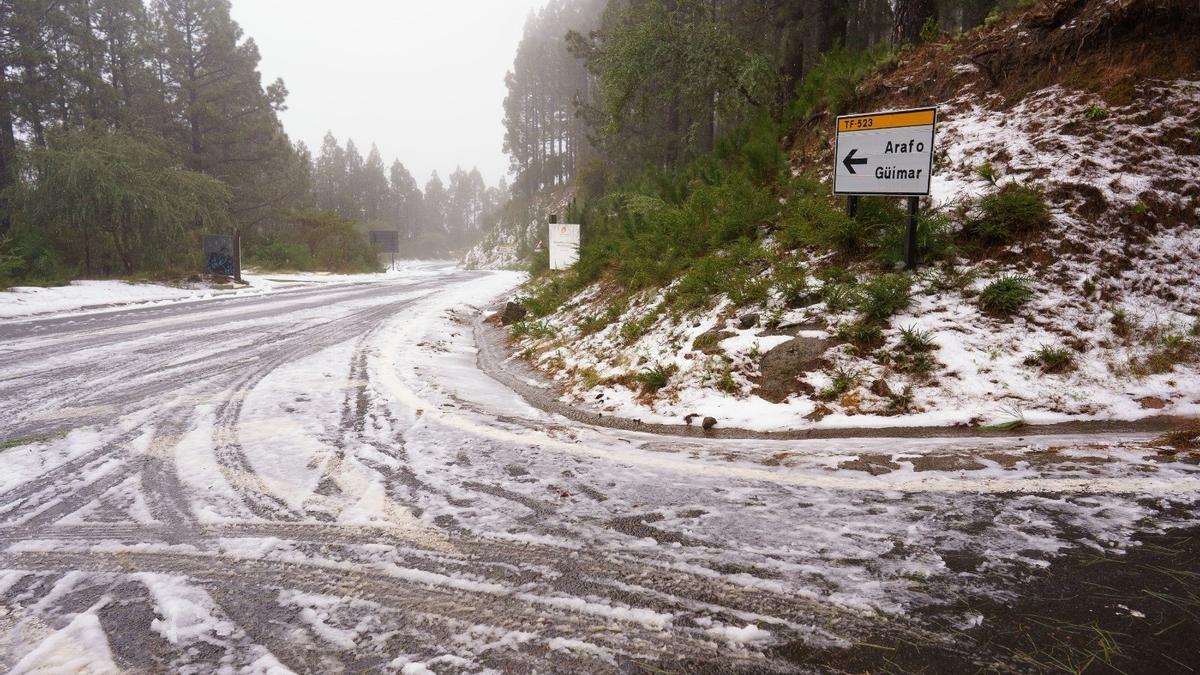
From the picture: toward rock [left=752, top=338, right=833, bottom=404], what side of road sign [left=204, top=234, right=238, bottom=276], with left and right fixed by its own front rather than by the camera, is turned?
back

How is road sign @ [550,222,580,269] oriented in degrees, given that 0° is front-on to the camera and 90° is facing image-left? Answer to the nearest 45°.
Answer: approximately 0°

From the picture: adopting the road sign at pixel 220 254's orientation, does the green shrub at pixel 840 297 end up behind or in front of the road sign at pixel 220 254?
behind

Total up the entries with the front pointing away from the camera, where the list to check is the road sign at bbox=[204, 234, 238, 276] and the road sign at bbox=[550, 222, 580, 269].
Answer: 1

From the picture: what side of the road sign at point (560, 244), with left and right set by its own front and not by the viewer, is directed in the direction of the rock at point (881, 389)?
front

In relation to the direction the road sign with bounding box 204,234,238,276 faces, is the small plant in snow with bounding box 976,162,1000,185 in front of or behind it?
behind

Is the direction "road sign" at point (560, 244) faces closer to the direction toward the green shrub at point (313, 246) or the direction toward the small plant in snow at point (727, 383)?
the small plant in snow

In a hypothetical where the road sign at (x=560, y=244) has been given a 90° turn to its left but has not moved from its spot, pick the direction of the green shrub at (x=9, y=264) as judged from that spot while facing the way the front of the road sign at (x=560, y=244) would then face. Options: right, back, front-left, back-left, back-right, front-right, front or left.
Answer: back

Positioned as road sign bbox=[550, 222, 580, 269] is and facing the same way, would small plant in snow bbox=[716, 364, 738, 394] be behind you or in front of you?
in front

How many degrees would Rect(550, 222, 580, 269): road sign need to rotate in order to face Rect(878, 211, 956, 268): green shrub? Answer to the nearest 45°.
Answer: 0° — it already faces it

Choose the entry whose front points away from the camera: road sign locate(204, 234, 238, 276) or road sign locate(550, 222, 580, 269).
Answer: road sign locate(204, 234, 238, 276)

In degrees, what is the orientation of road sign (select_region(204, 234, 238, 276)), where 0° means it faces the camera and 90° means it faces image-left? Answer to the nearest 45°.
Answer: approximately 180°

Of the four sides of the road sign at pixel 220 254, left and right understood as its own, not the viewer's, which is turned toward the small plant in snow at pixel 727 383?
back

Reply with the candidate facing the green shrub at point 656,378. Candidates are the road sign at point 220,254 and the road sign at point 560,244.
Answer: the road sign at point 560,244

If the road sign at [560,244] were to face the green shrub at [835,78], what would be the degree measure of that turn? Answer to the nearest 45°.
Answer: approximately 45° to its left

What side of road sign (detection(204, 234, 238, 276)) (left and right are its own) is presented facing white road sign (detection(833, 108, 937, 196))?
back
